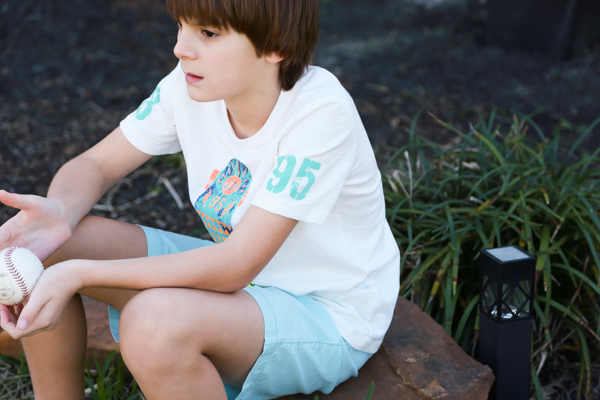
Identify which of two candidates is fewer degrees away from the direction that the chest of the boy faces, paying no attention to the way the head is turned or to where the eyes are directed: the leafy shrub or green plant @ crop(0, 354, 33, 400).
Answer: the green plant

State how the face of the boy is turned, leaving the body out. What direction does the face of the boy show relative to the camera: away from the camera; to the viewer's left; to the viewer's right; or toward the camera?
to the viewer's left

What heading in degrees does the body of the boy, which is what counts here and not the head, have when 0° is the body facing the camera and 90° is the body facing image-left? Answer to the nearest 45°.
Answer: approximately 45°

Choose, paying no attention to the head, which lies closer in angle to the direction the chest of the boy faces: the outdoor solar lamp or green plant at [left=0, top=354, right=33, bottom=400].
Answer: the green plant

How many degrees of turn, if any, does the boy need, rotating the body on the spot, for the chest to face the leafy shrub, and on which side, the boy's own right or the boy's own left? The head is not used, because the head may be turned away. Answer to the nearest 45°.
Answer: approximately 180°

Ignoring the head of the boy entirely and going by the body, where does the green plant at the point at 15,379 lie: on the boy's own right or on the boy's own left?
on the boy's own right

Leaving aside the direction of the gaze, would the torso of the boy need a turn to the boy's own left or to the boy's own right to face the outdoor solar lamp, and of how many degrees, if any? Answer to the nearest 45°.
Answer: approximately 135° to the boy's own left
